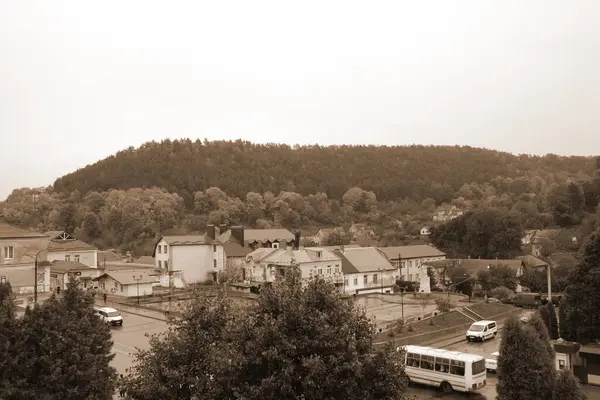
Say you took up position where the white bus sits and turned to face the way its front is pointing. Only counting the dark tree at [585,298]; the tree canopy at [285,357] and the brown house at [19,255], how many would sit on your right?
1

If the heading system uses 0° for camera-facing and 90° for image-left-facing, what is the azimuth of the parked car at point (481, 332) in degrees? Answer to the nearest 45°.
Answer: approximately 45°

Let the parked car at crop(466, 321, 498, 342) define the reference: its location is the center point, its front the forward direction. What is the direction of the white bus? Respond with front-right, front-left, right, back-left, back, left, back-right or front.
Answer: front-left

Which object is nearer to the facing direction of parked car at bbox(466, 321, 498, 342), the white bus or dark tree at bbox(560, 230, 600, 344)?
the white bus

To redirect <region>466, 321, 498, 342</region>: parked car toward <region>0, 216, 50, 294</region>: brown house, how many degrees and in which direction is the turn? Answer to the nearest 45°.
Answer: approximately 45° to its right

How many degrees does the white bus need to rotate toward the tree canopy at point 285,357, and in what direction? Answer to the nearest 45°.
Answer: approximately 135° to its left

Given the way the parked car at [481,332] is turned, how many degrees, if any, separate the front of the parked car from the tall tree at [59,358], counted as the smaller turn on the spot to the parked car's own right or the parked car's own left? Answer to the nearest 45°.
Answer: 0° — it already faces it
